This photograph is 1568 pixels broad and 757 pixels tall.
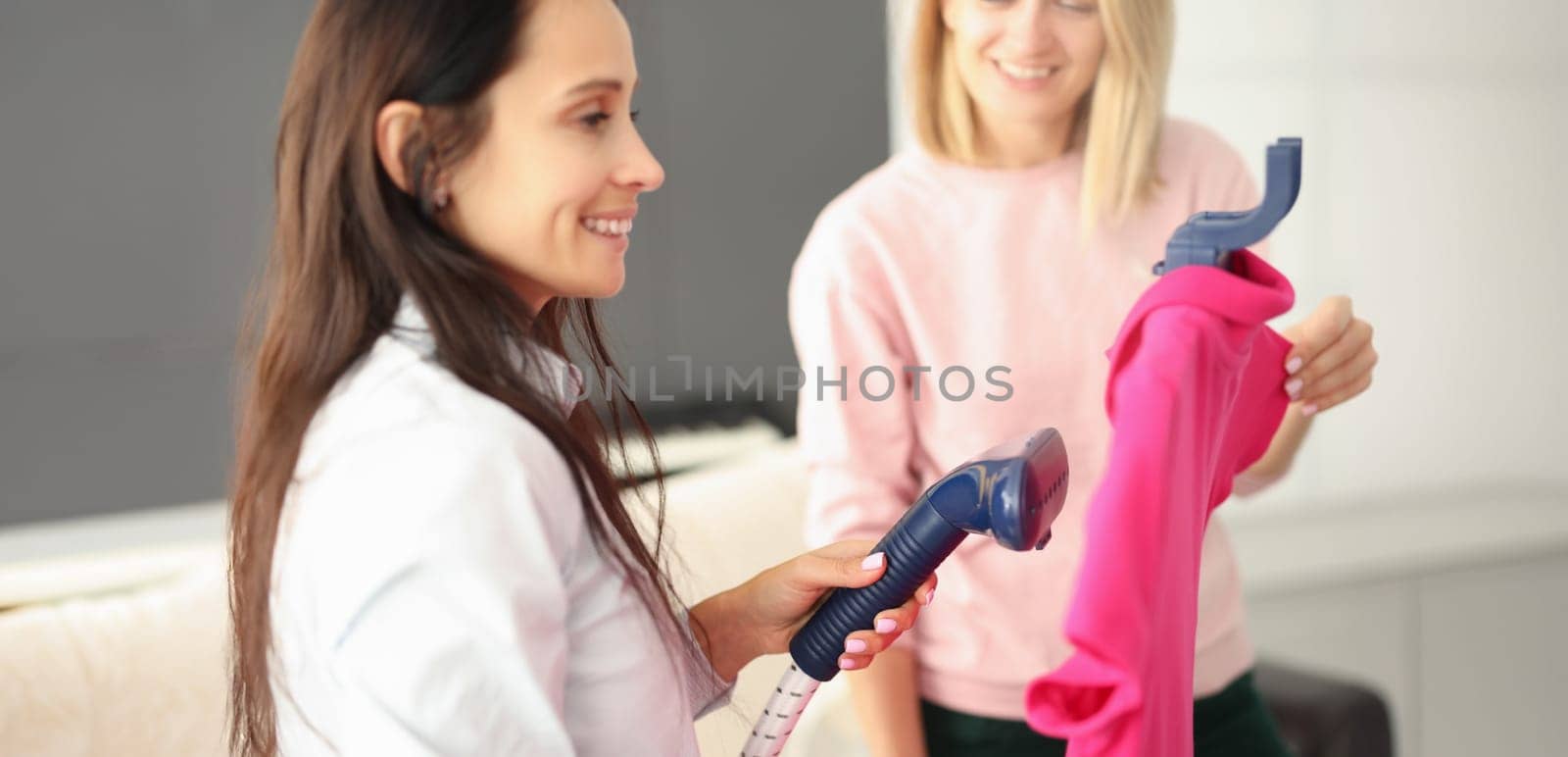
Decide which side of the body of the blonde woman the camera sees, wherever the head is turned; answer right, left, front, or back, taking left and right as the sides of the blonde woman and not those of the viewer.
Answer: front

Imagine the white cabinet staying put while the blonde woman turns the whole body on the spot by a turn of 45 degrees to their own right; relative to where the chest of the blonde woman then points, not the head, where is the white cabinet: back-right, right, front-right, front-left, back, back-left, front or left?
back
